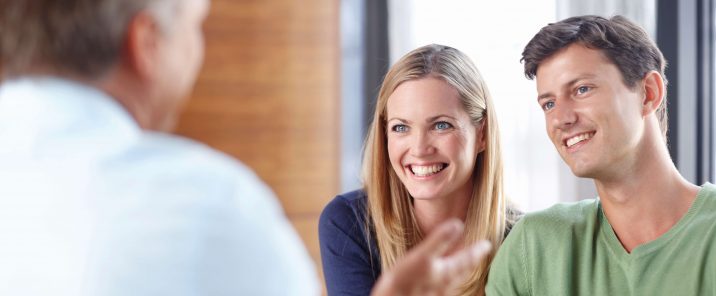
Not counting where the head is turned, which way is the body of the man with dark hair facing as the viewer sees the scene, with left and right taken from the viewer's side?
facing the viewer and to the left of the viewer

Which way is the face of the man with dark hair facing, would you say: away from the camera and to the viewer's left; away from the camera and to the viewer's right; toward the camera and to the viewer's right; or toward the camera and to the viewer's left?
toward the camera and to the viewer's left

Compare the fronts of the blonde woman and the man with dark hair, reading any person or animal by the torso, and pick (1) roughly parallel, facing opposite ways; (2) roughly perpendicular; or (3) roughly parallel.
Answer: roughly parallel

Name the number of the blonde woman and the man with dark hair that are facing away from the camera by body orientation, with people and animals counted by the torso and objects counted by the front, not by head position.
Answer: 0

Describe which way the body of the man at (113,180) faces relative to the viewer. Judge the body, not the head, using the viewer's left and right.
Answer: facing away from the viewer and to the right of the viewer

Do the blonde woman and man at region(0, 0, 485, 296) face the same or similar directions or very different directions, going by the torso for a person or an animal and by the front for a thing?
very different directions

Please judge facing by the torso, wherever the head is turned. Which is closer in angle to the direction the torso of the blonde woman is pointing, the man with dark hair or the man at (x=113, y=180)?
the man

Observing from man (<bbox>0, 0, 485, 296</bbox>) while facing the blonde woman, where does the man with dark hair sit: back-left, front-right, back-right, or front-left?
front-right

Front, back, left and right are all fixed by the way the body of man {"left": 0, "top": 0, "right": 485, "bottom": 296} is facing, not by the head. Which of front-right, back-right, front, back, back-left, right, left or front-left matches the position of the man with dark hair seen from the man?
front

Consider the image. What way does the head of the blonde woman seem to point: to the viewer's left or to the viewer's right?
to the viewer's left

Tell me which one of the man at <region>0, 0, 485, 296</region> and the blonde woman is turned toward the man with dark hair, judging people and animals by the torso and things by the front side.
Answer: the man

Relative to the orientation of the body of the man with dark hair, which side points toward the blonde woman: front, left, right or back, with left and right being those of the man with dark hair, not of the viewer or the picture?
right

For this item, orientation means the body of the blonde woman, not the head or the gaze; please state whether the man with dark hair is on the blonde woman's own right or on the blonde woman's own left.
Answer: on the blonde woman's own left

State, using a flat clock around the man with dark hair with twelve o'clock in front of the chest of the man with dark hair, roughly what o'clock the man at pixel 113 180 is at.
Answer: The man is roughly at 11 o'clock from the man with dark hair.
